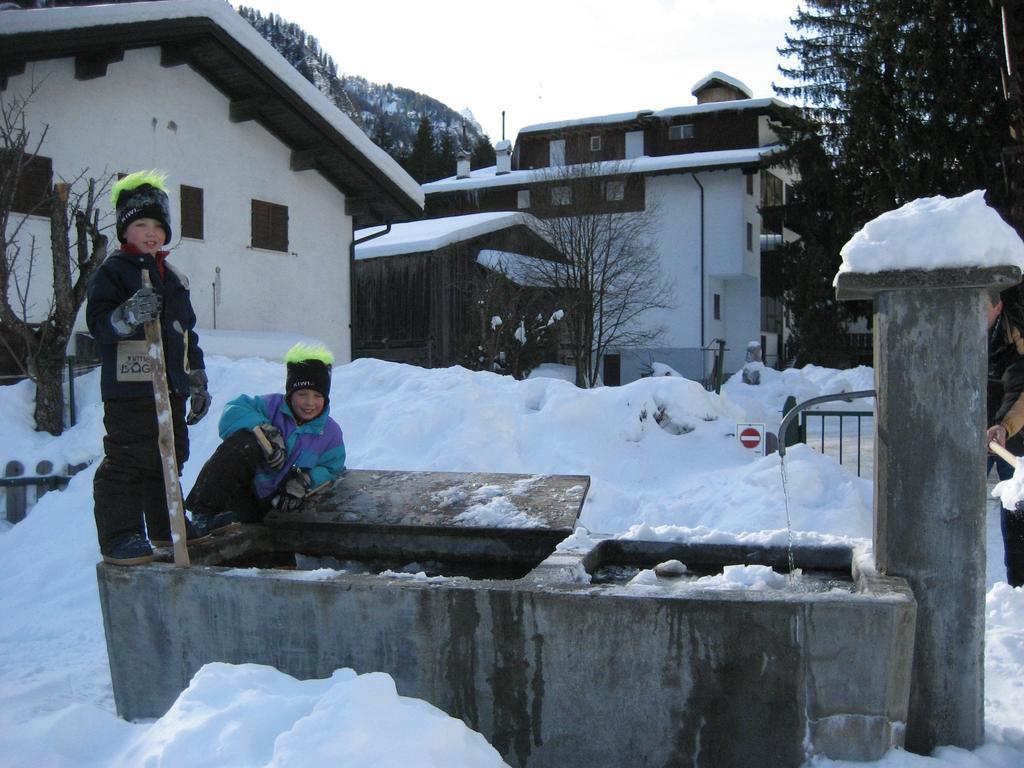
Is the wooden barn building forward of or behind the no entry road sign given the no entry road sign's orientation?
behind

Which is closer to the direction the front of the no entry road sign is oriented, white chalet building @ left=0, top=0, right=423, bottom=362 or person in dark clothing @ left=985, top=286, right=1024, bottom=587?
the person in dark clothing

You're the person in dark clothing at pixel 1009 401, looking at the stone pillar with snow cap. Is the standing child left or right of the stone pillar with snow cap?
right

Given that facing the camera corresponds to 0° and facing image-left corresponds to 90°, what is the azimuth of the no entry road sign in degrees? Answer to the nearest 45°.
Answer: approximately 0°

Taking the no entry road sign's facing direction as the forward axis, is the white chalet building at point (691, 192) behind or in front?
behind

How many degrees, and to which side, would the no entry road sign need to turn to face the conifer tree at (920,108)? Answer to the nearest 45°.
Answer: approximately 180°
